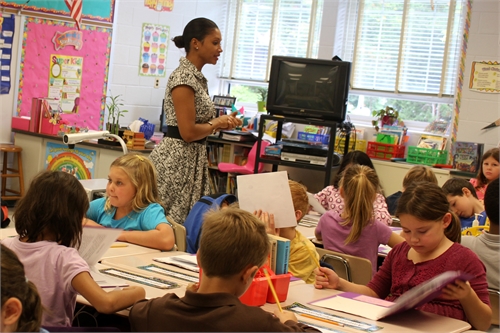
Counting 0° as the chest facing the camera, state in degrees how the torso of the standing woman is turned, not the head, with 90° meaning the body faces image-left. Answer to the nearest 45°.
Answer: approximately 270°

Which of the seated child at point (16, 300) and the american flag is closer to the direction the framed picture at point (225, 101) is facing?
the seated child

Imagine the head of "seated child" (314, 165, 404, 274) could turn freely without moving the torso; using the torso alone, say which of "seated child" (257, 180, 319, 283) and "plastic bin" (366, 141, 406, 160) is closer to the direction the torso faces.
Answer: the plastic bin

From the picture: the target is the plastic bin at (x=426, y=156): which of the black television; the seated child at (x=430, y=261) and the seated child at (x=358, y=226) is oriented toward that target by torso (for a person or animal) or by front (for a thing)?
the seated child at (x=358, y=226)

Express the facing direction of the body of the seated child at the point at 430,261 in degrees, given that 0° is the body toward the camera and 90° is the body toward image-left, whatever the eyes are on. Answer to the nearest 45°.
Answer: approximately 45°

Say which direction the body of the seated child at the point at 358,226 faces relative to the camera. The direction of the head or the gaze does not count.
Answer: away from the camera

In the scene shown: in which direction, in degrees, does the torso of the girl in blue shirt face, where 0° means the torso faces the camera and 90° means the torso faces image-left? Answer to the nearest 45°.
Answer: approximately 45°

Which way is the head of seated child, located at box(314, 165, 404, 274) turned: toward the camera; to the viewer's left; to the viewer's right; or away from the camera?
away from the camera

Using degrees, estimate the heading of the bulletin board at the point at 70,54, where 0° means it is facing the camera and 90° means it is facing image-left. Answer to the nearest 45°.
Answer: approximately 0°
